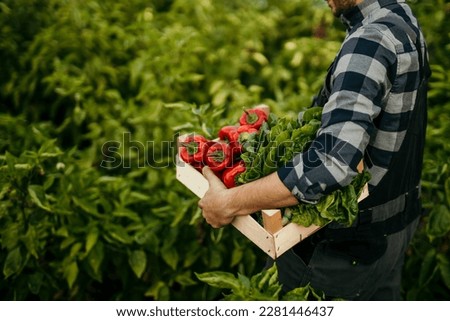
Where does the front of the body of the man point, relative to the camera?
to the viewer's left
